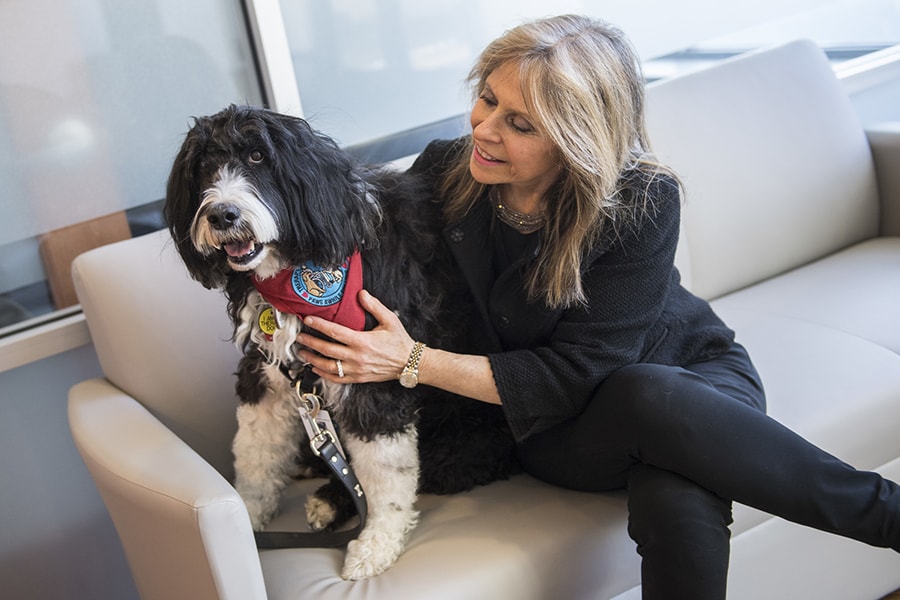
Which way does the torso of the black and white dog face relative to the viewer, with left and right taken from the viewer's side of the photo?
facing the viewer and to the left of the viewer

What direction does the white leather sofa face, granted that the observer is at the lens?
facing the viewer and to the right of the viewer

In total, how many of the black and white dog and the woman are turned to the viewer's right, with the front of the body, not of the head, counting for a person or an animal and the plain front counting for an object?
0
